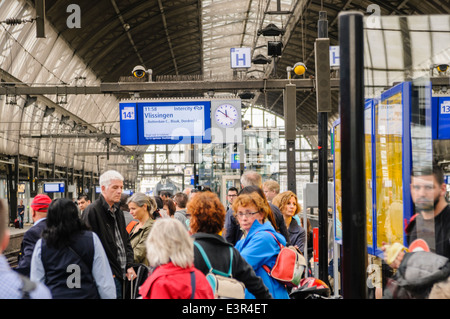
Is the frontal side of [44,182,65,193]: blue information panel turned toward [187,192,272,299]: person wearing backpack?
yes

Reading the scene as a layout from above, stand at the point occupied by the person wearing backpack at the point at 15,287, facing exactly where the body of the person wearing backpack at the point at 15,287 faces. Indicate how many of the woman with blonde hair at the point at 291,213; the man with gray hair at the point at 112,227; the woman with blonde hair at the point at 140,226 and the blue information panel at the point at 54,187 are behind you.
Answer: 0

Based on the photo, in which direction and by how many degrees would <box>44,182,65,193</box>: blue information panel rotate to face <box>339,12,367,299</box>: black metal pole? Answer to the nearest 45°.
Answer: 0° — it already faces it

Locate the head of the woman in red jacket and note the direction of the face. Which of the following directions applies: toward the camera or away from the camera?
away from the camera

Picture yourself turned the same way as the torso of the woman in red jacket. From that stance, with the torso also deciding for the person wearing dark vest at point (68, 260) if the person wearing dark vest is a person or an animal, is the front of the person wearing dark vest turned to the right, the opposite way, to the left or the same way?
the same way

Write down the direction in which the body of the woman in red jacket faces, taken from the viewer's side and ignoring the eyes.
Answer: away from the camera

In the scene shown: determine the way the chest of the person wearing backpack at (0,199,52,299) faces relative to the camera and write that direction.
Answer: away from the camera

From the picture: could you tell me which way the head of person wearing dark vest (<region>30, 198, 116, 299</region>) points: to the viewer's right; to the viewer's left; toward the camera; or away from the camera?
away from the camera

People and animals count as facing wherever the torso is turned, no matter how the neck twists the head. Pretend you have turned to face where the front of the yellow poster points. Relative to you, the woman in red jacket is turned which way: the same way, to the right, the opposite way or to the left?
to the right

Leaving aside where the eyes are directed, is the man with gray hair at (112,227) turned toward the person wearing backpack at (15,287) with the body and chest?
no

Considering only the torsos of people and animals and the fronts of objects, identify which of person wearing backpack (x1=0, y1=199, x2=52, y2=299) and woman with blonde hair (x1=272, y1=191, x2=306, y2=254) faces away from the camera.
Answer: the person wearing backpack

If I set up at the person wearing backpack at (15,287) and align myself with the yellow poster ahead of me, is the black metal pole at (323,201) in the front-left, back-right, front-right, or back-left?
front-left

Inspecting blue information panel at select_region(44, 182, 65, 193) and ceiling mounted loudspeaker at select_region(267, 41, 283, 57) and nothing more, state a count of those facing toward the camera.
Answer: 2

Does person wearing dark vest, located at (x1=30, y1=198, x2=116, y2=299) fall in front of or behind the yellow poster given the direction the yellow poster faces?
in front

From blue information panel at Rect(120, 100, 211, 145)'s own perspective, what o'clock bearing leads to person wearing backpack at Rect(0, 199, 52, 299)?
The person wearing backpack is roughly at 12 o'clock from the blue information panel.

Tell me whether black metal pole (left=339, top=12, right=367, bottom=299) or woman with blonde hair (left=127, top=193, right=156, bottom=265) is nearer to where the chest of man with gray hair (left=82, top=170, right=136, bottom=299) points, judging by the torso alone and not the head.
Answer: the black metal pole

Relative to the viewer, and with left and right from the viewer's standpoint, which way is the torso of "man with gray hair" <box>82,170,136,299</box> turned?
facing the viewer and to the right of the viewer

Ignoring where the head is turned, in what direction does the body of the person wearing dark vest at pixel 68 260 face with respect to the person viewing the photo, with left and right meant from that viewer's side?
facing away from the viewer

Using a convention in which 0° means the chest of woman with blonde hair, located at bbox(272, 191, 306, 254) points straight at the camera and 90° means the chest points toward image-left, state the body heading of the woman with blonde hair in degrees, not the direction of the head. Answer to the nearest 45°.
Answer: approximately 315°

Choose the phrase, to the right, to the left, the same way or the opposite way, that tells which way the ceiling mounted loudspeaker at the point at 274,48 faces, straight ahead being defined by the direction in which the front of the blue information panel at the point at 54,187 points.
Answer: the same way

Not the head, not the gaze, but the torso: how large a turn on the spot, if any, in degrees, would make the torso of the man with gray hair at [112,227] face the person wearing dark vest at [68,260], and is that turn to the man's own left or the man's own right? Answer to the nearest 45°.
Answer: approximately 45° to the man's own right
